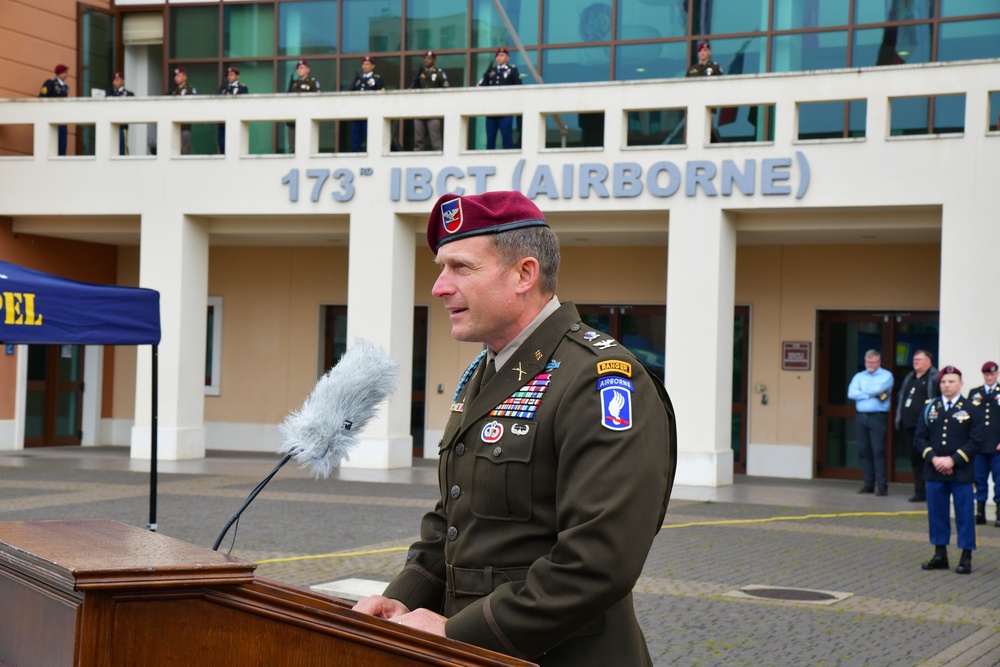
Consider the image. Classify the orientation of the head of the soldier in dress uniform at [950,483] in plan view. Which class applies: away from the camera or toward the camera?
toward the camera

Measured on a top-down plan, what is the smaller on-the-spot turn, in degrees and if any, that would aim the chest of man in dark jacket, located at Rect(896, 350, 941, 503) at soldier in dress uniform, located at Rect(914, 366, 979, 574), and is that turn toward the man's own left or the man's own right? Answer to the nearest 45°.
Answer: approximately 45° to the man's own left

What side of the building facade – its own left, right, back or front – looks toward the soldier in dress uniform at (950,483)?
front

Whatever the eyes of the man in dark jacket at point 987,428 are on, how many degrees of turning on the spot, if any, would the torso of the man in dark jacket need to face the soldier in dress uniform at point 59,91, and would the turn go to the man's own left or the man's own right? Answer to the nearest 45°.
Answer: approximately 90° to the man's own right

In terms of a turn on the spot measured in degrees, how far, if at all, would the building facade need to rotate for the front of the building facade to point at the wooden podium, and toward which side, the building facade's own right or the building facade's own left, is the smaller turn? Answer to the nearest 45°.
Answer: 0° — it already faces it

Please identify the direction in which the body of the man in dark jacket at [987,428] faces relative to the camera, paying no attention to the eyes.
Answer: toward the camera

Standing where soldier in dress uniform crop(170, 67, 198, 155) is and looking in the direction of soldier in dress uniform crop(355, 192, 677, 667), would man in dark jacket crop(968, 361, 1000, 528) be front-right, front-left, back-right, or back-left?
front-left

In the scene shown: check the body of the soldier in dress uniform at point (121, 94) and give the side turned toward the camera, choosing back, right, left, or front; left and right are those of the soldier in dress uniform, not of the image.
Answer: front

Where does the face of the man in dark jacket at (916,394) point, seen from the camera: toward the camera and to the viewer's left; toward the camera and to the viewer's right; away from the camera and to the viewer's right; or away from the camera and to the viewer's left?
toward the camera and to the viewer's left

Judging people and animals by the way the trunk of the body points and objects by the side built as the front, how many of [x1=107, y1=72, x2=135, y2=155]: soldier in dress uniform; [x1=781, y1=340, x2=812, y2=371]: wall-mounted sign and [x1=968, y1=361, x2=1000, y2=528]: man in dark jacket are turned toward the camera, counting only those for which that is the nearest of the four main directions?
3

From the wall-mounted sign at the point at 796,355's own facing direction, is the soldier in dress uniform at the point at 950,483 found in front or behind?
in front

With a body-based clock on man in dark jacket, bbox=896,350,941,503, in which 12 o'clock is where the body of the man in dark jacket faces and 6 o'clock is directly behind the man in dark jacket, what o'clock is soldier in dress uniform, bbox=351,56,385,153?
The soldier in dress uniform is roughly at 2 o'clock from the man in dark jacket.

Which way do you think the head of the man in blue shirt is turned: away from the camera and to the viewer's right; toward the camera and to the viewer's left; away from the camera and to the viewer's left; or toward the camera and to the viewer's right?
toward the camera and to the viewer's left

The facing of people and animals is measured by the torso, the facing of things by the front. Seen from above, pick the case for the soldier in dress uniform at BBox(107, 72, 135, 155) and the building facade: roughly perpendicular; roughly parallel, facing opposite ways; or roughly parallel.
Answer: roughly parallel

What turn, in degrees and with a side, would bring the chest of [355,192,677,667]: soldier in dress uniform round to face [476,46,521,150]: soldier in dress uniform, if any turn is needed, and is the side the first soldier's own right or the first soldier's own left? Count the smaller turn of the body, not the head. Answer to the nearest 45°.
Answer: approximately 135° to the first soldier's own right

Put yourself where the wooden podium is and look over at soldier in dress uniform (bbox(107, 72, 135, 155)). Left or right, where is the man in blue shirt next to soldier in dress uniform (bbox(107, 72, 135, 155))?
right

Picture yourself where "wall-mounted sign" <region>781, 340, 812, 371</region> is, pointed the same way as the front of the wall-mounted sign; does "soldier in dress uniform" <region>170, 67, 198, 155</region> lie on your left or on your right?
on your right

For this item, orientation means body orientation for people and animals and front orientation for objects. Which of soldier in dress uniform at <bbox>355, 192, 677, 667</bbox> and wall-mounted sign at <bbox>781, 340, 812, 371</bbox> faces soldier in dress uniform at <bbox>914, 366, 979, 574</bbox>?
the wall-mounted sign
